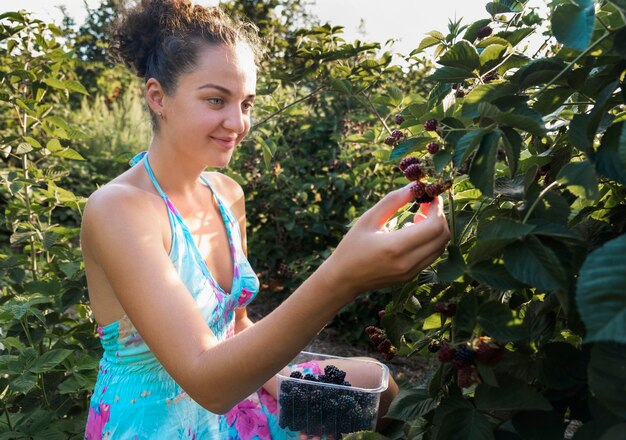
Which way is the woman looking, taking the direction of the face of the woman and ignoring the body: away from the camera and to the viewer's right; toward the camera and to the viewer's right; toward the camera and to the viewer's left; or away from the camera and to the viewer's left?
toward the camera and to the viewer's right

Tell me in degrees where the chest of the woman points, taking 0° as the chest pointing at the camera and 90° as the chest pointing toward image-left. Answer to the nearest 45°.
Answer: approximately 315°

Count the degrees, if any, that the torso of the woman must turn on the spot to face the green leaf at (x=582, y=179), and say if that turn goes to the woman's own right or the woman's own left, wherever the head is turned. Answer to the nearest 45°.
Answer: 0° — they already face it

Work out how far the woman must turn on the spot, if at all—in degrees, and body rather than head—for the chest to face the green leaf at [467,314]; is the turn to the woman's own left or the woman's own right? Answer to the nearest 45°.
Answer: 0° — they already face it

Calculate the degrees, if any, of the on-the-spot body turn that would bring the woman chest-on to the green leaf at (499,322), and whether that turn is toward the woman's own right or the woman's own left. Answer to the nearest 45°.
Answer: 0° — they already face it

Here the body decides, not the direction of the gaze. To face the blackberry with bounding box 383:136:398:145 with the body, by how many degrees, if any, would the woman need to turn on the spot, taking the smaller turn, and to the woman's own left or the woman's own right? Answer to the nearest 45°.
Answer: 0° — they already face it

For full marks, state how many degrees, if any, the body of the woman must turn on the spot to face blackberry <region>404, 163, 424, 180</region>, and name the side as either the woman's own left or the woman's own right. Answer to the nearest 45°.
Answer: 0° — they already face it
